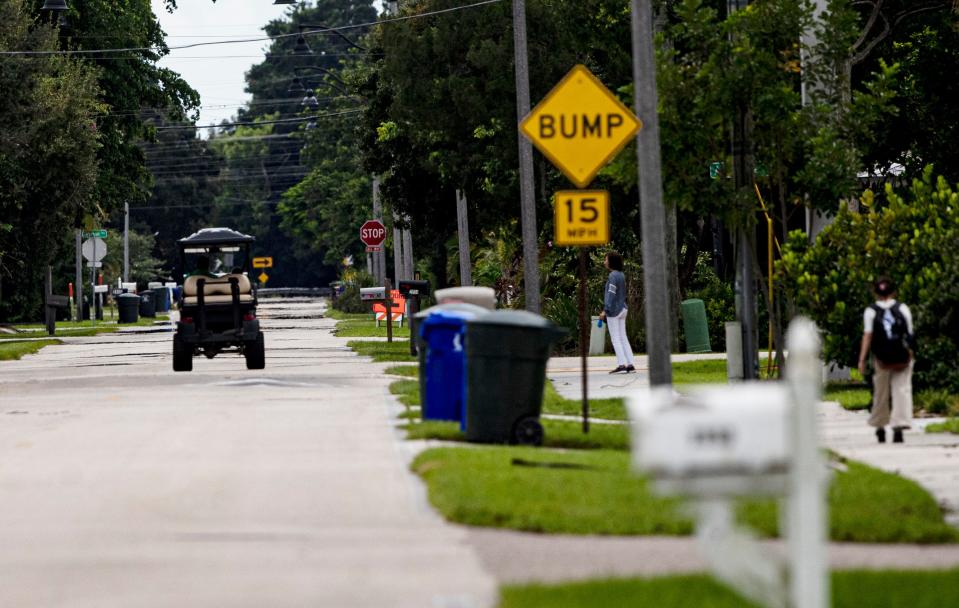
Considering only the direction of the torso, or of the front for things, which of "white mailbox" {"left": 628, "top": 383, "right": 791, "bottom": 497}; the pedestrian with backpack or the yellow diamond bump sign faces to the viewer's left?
the white mailbox

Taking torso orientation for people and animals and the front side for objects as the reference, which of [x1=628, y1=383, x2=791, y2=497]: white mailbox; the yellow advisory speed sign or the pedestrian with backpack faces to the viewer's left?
the white mailbox

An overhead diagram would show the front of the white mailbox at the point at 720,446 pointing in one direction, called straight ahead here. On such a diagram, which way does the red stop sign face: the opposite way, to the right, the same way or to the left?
to the left

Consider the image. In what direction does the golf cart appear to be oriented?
away from the camera

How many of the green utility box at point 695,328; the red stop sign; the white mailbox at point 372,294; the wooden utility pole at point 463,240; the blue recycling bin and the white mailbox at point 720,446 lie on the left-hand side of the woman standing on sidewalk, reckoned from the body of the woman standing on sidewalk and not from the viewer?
2

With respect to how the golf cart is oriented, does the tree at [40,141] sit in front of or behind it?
in front

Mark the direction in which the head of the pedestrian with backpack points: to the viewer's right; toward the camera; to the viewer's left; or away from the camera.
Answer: away from the camera

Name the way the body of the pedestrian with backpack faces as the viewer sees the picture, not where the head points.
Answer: away from the camera

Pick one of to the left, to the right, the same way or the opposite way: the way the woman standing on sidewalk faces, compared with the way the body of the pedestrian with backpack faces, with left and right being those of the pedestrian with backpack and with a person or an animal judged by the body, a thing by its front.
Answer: to the left

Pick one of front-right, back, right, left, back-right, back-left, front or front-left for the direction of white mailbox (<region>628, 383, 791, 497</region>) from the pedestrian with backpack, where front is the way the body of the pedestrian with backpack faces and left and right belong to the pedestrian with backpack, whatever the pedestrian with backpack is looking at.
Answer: back

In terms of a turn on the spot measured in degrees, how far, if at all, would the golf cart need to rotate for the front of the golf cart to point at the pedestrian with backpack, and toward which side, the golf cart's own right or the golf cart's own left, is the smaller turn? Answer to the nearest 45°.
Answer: approximately 135° to the golf cart's own right

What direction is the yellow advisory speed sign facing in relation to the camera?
toward the camera

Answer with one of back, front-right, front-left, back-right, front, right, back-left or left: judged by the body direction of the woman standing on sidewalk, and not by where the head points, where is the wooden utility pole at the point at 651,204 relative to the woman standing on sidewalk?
left

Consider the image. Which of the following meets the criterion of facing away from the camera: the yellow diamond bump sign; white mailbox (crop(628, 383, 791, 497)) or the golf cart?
the golf cart

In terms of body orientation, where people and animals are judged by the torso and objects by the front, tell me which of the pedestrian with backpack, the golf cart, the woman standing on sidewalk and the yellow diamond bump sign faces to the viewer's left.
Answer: the woman standing on sidewalk

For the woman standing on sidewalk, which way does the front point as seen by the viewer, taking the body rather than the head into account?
to the viewer's left

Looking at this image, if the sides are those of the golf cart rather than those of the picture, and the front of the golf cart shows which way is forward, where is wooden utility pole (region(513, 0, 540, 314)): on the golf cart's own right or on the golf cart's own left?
on the golf cart's own right

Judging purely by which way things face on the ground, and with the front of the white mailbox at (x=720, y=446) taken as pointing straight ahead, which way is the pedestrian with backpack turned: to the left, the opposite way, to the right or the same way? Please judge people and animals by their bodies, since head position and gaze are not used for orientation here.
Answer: to the right

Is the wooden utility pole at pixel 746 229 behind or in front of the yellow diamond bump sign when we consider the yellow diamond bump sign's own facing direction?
behind
